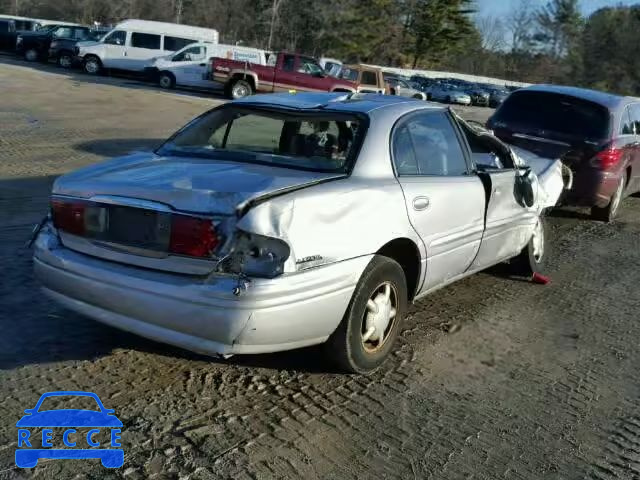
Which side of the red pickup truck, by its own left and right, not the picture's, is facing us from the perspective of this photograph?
right

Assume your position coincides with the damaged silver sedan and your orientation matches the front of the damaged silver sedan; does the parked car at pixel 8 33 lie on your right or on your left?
on your left

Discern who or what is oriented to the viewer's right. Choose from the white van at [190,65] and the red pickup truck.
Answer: the red pickup truck

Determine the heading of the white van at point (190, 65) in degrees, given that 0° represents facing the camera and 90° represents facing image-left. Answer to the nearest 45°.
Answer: approximately 45°

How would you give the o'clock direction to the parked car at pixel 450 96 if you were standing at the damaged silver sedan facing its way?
The parked car is roughly at 11 o'clock from the damaged silver sedan.

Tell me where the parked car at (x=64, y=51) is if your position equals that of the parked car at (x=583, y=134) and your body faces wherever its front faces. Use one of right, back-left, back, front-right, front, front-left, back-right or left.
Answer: left

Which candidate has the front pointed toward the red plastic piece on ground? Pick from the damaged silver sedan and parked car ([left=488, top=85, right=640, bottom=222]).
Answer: the damaged silver sedan

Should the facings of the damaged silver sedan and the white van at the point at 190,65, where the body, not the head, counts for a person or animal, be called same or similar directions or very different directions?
very different directions

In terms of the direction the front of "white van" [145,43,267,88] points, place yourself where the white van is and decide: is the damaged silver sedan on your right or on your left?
on your left

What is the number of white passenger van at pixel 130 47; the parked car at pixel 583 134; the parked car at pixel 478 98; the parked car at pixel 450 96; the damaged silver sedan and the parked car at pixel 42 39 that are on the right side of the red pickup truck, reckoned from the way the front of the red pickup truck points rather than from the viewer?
2

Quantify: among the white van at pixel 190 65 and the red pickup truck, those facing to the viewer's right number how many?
1

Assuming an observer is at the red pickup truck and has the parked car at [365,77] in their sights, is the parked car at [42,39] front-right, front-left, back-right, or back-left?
back-left

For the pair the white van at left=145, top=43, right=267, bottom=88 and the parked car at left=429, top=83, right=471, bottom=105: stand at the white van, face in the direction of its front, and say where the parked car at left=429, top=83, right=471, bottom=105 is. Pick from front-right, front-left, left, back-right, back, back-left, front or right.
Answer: back
